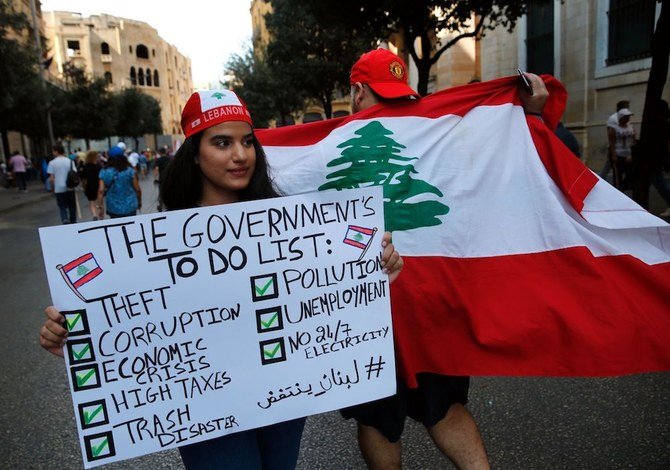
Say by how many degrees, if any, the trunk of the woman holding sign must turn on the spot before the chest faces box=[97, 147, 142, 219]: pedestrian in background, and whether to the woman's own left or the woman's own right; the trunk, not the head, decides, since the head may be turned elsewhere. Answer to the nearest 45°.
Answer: approximately 180°

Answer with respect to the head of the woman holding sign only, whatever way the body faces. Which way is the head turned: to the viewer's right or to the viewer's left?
to the viewer's right

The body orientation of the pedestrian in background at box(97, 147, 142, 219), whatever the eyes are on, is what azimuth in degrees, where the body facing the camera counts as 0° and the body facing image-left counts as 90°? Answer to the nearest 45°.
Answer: approximately 180°

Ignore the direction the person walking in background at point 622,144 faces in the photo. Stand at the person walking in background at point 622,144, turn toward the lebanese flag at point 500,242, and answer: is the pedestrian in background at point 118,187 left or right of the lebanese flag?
right

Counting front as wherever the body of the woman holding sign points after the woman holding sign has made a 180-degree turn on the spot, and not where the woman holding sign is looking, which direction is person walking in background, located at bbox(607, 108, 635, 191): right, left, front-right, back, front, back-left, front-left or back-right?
front-right

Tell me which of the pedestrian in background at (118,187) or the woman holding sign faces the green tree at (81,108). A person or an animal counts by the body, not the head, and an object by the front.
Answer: the pedestrian in background

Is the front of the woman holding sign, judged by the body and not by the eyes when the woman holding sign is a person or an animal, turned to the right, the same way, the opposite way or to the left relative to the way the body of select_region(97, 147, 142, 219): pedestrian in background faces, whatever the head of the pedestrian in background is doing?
the opposite way

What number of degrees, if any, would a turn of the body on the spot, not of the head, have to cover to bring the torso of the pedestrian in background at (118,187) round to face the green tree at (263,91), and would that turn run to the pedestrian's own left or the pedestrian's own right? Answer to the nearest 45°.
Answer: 0° — they already face it

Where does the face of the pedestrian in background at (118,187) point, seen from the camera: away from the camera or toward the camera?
away from the camera

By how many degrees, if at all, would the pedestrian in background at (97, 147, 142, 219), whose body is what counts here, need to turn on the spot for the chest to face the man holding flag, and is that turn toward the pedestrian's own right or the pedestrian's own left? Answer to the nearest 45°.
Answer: approximately 180°
